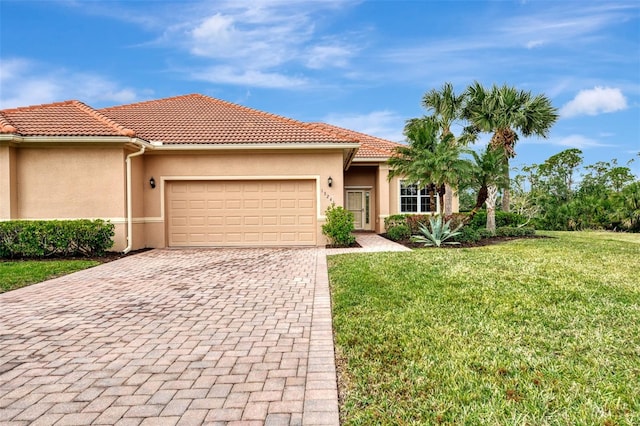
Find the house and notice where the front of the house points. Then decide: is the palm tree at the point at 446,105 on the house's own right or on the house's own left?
on the house's own left

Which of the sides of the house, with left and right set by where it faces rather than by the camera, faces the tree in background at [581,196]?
left

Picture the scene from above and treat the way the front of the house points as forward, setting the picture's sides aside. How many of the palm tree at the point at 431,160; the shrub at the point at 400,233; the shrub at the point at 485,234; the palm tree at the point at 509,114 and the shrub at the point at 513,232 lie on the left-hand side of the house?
5

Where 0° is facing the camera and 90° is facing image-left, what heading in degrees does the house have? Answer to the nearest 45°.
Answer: approximately 0°

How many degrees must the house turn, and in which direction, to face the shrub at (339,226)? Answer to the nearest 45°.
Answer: approximately 90° to its left

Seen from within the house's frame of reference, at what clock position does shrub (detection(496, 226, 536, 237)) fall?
The shrub is roughly at 9 o'clock from the house.

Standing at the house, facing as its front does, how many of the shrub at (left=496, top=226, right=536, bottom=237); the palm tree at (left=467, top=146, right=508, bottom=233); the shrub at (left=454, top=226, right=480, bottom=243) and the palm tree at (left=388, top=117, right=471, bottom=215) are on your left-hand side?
4

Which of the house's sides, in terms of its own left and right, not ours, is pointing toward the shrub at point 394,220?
left
